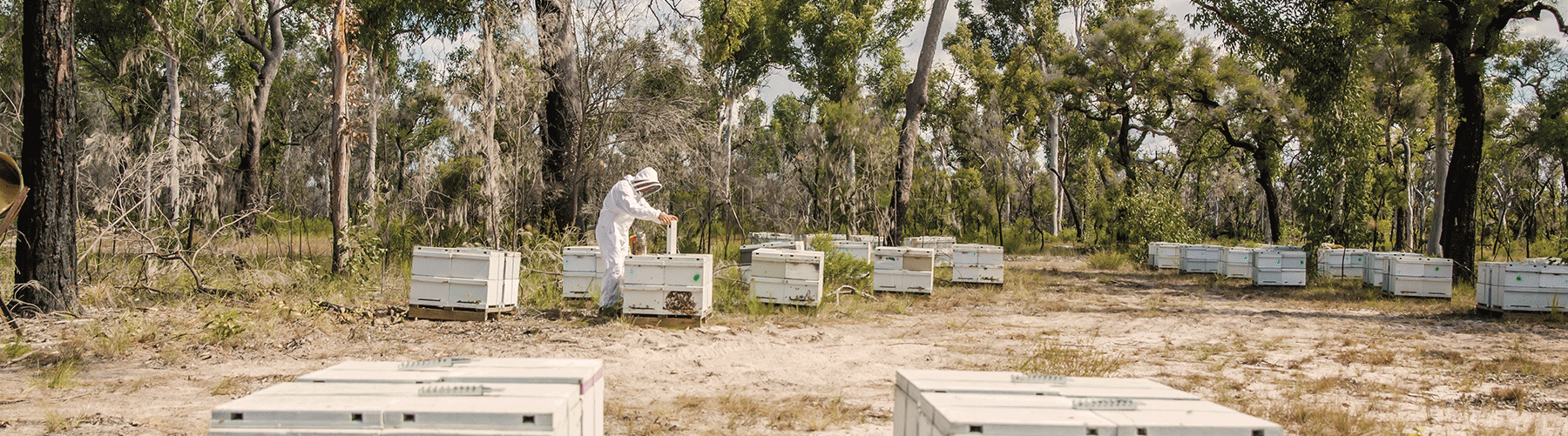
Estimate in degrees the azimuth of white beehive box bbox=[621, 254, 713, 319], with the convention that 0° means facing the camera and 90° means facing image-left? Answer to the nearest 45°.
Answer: approximately 0°

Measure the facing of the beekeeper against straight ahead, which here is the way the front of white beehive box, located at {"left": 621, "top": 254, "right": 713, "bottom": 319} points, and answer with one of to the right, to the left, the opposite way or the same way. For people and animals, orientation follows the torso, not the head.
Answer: to the left

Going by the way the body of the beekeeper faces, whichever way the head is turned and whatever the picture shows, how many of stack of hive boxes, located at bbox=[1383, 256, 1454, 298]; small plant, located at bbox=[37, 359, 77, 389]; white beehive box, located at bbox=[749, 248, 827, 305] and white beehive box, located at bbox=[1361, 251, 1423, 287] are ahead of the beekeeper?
3

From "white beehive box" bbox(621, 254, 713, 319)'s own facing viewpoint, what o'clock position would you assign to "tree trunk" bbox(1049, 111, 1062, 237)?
The tree trunk is roughly at 7 o'clock from the white beehive box.

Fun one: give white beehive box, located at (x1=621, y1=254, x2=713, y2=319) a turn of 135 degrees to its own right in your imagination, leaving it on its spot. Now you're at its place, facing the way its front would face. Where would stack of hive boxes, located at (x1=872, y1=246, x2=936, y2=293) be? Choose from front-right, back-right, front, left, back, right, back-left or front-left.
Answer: right

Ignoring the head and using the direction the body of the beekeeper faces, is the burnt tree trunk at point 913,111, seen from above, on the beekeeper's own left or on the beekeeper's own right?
on the beekeeper's own left

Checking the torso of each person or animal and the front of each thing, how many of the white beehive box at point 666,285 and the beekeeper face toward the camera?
1

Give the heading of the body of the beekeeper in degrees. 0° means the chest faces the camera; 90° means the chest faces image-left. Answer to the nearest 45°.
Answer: approximately 270°

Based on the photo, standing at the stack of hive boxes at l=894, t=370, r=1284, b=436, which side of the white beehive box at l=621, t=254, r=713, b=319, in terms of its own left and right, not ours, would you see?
front

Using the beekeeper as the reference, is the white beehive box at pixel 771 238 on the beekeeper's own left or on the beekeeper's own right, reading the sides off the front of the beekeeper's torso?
on the beekeeper's own left
